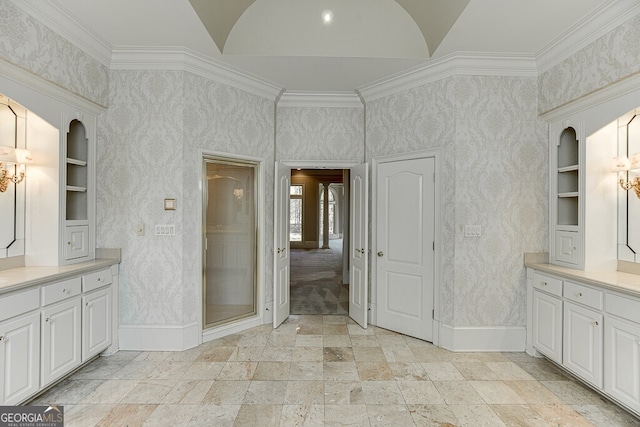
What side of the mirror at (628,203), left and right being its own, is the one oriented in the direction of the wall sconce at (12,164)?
front

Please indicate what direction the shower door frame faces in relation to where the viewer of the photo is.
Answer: facing the viewer and to the right of the viewer

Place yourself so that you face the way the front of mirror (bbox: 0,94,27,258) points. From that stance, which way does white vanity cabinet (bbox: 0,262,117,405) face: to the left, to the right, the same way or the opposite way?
the same way

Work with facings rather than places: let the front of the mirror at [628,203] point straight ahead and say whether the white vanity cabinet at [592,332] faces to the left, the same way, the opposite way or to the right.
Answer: the same way

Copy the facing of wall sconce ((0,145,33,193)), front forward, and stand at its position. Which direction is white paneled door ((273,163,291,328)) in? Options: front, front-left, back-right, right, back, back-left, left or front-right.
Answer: front-left

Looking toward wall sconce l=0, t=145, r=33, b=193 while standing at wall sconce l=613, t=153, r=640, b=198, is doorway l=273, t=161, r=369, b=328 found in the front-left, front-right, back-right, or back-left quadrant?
front-right

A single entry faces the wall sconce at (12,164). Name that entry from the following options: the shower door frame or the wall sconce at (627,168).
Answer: the wall sconce at (627,168)

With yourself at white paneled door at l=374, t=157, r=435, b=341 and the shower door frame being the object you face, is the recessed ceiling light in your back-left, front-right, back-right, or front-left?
front-left

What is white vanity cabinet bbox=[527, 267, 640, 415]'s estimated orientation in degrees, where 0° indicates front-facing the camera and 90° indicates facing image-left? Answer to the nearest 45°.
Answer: approximately 45°

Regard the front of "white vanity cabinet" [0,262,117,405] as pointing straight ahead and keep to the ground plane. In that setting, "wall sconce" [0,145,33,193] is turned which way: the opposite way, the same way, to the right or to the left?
the same way

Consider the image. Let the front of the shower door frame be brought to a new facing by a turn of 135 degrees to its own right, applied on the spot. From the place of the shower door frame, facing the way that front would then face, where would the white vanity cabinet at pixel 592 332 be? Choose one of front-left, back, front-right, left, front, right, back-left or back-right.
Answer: back-left

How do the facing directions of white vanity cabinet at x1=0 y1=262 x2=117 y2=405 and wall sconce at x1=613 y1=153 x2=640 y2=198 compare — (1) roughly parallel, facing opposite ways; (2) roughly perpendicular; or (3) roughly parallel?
roughly parallel, facing opposite ways

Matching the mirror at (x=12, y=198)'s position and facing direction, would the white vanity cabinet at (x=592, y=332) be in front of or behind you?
in front

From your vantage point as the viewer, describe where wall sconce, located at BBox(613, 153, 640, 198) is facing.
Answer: facing the viewer and to the left of the viewer

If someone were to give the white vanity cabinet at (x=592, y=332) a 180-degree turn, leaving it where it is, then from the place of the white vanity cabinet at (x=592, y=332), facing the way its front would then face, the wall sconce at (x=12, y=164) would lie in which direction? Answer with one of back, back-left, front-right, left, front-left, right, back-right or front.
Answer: back

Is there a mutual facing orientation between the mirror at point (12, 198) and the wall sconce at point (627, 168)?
yes

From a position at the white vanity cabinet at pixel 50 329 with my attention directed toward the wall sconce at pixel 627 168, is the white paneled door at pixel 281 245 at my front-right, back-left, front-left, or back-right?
front-left

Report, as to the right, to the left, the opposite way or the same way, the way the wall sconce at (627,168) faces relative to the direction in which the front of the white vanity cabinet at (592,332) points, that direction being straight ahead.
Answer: the same way

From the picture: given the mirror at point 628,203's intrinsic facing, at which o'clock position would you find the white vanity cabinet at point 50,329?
The white vanity cabinet is roughly at 12 o'clock from the mirror.

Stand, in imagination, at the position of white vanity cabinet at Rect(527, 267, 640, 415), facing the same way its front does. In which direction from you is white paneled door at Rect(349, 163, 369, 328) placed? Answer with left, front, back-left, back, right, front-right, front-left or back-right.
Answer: front-right

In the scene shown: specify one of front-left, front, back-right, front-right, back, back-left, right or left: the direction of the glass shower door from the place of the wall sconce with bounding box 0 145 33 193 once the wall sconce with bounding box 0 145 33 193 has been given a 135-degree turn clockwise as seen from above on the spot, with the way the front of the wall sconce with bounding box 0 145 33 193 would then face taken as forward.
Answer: back

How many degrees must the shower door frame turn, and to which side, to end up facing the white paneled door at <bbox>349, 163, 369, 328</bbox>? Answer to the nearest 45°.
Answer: approximately 45° to its left
